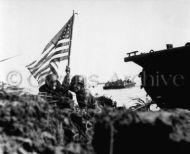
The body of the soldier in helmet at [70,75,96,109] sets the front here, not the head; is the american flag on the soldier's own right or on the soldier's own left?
on the soldier's own right

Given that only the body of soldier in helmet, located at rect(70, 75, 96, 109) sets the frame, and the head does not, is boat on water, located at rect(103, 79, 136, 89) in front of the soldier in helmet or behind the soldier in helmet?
behind

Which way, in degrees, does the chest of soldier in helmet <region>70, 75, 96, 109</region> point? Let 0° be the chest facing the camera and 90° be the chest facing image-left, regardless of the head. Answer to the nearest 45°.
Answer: approximately 45°
